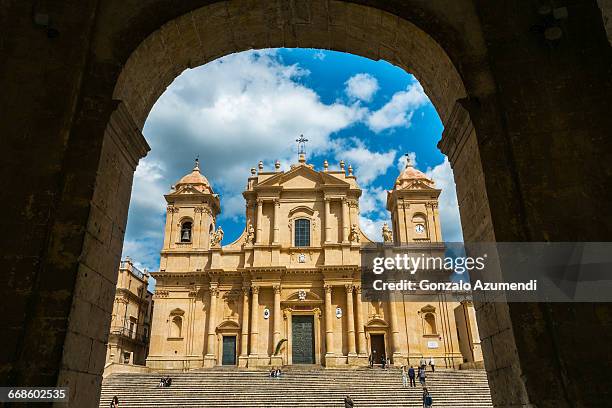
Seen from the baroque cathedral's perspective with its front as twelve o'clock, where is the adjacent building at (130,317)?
The adjacent building is roughly at 4 o'clock from the baroque cathedral.

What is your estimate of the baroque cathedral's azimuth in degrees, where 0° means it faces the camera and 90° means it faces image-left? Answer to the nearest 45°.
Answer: approximately 0°

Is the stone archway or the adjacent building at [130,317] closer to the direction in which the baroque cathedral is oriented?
the stone archway

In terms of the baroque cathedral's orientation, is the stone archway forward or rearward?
forward
